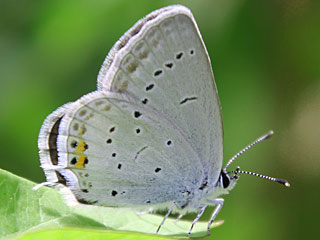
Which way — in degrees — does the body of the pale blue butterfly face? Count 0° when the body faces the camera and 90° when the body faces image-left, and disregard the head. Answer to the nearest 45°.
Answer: approximately 270°
